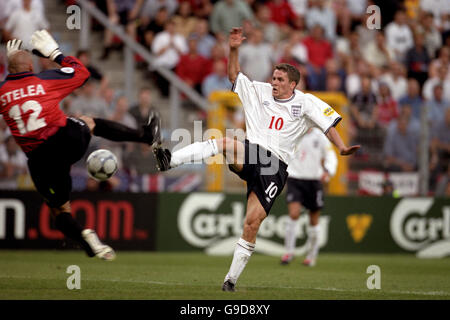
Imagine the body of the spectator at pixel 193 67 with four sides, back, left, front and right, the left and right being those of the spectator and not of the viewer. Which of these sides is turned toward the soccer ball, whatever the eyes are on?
front

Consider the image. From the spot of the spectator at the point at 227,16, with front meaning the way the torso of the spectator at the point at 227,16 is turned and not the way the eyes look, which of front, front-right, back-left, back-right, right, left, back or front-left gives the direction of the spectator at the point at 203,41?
front-right

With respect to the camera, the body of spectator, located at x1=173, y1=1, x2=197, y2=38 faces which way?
toward the camera

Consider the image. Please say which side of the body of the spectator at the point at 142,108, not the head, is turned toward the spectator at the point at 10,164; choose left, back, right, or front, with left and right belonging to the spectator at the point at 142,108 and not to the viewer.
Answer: right

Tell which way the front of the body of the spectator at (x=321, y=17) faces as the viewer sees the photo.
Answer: toward the camera

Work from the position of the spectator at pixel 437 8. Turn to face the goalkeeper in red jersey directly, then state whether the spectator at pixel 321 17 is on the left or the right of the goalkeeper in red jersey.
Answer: right

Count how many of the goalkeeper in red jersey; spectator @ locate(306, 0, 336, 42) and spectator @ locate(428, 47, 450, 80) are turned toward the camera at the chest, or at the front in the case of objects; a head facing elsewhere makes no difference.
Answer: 2

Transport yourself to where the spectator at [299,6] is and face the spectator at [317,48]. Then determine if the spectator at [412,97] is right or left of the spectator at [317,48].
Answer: left

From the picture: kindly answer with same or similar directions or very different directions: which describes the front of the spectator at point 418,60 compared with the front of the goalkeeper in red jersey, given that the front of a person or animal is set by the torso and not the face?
very different directions

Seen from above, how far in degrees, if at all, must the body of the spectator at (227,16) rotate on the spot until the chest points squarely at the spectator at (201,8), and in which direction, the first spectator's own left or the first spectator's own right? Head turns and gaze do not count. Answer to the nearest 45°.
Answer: approximately 135° to the first spectator's own right

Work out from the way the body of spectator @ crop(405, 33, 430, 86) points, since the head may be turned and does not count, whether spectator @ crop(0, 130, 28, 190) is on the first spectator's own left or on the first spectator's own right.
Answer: on the first spectator's own right

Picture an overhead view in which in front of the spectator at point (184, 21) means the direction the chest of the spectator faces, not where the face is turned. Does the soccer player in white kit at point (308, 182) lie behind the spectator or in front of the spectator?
in front

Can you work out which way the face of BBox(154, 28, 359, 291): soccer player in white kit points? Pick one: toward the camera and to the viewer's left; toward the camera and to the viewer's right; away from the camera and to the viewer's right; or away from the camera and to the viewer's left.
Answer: toward the camera and to the viewer's left

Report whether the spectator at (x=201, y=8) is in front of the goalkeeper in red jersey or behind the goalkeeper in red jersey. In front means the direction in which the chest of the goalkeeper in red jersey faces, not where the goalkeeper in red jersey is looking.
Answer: in front
